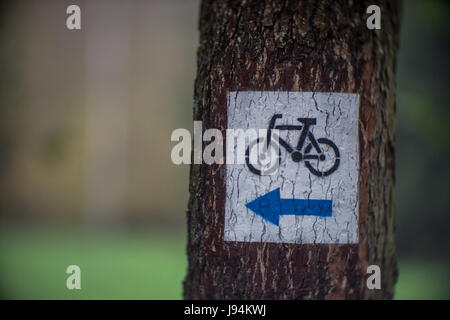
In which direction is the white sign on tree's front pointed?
toward the camera
